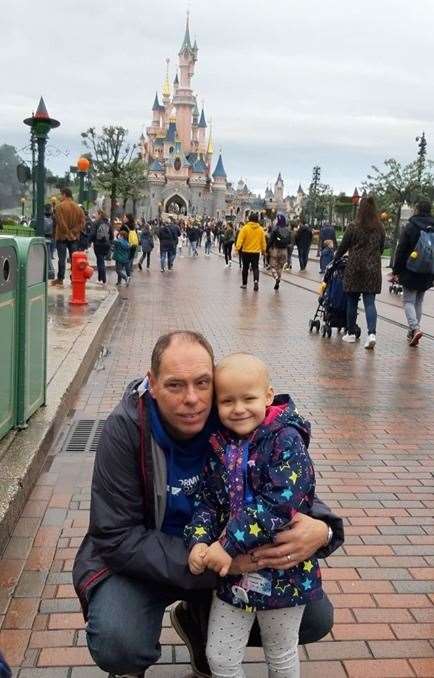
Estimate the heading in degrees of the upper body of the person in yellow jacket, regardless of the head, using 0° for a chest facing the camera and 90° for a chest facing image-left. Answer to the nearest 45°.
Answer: approximately 180°

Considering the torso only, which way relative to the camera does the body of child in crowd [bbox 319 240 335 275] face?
away from the camera

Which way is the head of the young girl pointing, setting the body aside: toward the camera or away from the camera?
toward the camera

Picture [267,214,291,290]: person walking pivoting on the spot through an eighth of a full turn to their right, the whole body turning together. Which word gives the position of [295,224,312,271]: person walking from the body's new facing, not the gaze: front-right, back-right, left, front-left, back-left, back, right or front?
front-left

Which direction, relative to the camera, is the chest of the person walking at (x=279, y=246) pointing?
away from the camera

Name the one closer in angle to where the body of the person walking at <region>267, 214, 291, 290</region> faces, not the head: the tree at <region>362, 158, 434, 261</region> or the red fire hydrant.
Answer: the tree

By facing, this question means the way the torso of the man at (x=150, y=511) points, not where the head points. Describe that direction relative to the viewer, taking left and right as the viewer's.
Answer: facing the viewer and to the right of the viewer

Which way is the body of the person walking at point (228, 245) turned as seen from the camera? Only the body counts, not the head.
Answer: away from the camera

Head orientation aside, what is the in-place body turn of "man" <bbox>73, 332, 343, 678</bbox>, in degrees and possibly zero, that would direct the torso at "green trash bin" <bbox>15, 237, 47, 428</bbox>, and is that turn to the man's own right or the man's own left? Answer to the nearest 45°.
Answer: approximately 180°

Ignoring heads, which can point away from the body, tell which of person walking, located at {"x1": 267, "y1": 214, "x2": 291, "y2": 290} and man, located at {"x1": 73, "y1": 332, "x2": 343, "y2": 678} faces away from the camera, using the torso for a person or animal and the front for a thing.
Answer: the person walking
